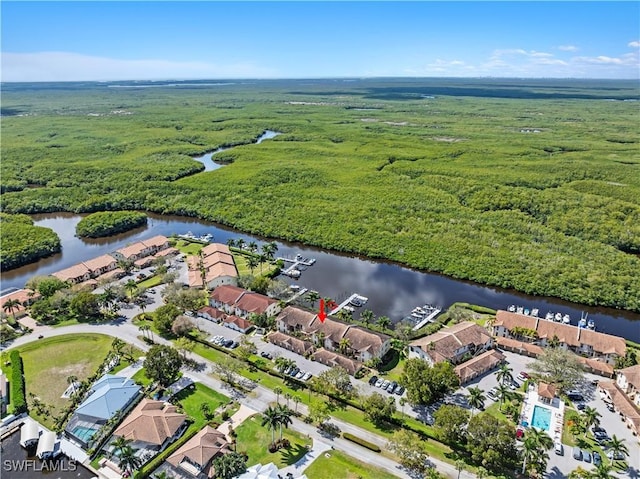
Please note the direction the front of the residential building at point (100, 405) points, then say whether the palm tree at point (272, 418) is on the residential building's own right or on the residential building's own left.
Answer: on the residential building's own right

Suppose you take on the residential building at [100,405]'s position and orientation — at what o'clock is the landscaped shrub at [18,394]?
The landscaped shrub is roughly at 9 o'clock from the residential building.

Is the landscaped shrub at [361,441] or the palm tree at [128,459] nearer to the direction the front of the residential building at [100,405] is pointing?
the landscaped shrub

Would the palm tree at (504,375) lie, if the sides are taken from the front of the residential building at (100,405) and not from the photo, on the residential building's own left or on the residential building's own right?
on the residential building's own right

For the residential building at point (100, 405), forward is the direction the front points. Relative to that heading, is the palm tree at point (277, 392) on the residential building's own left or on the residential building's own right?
on the residential building's own right

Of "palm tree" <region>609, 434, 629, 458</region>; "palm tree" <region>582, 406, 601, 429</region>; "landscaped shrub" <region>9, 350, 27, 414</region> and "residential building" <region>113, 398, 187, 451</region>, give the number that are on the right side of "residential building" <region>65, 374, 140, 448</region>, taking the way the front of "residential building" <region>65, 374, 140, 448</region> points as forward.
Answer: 3

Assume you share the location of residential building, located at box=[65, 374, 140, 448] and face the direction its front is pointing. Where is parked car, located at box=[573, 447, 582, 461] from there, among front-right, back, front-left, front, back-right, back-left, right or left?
right

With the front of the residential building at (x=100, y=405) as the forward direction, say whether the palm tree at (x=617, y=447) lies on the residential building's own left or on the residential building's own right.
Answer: on the residential building's own right

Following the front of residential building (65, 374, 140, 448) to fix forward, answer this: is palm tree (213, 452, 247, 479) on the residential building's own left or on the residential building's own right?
on the residential building's own right

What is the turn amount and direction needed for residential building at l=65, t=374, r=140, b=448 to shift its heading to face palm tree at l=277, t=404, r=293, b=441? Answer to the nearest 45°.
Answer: approximately 90° to its right

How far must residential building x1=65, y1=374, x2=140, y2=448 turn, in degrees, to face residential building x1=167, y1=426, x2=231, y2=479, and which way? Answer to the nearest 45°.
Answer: approximately 90° to its right

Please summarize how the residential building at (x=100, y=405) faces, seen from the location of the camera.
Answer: facing away from the viewer and to the right of the viewer

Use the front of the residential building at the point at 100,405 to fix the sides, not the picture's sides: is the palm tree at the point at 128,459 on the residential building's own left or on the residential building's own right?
on the residential building's own right

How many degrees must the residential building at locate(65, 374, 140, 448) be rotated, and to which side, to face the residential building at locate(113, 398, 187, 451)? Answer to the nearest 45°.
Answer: approximately 90° to its right

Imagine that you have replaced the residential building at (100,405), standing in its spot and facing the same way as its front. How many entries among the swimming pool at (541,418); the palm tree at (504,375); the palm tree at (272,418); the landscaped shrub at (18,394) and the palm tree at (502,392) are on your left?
1
